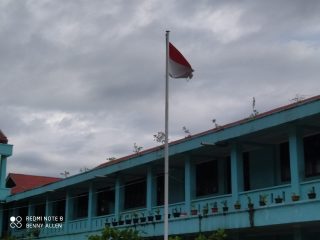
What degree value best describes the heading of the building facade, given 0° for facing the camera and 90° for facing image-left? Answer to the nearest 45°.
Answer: approximately 45°

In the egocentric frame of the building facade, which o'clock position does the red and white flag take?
The red and white flag is roughly at 11 o'clock from the building facade.
